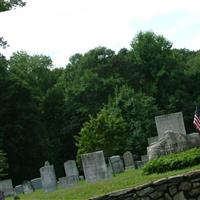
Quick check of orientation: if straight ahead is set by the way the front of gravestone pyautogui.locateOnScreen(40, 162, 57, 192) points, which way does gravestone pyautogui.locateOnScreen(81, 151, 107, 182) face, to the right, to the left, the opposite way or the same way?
the same way

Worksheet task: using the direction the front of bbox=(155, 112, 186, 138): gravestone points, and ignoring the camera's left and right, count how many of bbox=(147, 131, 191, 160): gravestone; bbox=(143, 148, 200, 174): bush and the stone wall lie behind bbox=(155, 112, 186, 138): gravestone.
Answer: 0

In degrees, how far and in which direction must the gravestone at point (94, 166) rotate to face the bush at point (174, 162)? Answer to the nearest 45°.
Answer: approximately 45° to its left

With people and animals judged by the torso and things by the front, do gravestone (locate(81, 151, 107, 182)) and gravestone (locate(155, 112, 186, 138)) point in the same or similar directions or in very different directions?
same or similar directions

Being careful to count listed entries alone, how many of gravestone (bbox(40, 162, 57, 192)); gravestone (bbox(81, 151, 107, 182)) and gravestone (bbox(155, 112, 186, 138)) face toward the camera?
3

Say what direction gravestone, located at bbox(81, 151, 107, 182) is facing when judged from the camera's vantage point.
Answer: facing the viewer

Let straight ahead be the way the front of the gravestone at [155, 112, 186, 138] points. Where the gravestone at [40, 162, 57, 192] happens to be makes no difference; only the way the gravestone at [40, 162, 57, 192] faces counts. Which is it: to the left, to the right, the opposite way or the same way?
the same way

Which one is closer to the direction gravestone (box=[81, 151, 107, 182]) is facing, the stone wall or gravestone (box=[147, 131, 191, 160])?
the stone wall

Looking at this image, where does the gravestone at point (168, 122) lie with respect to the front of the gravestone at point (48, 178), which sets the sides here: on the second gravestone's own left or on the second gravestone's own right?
on the second gravestone's own left

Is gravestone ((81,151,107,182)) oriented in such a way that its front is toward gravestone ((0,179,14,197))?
no
